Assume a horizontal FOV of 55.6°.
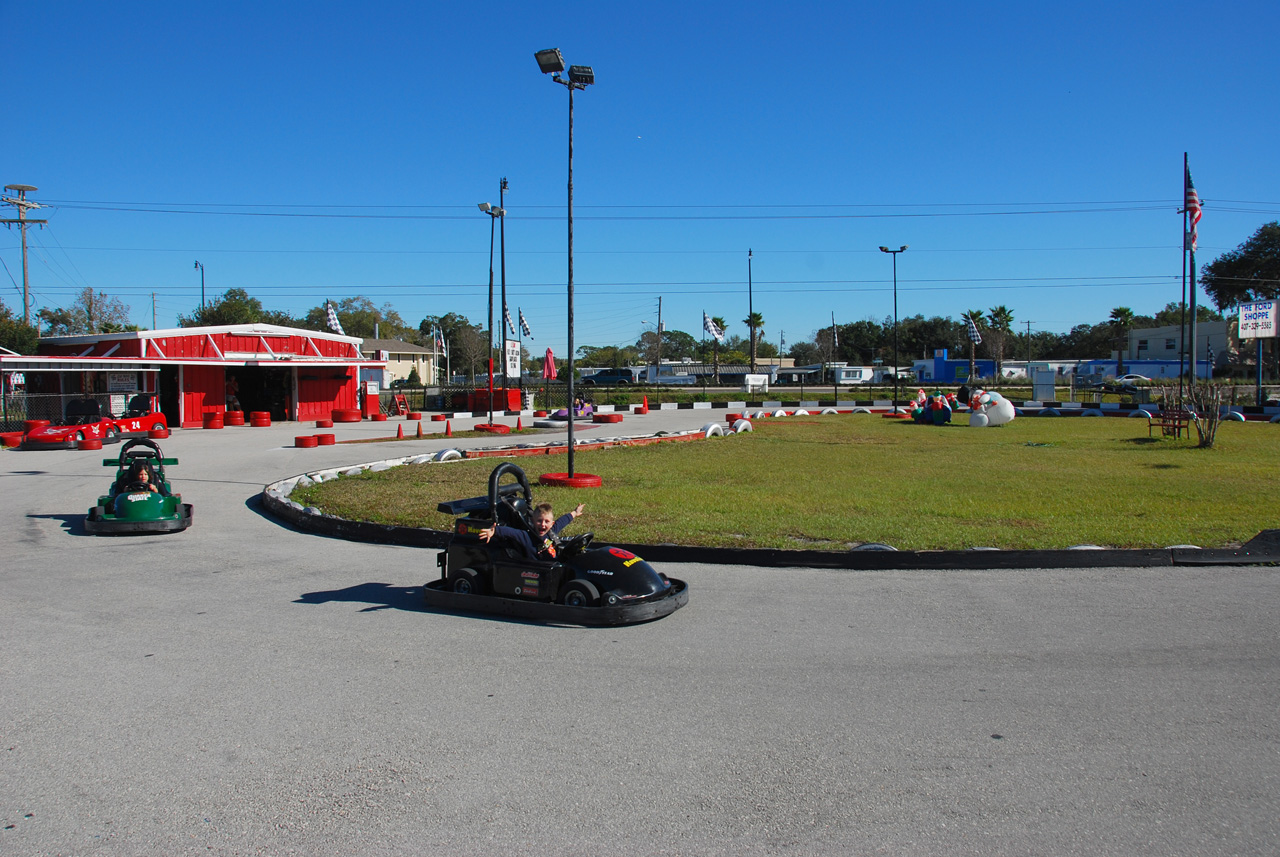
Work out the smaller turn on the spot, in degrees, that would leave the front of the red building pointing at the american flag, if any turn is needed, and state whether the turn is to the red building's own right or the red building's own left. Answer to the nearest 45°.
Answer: approximately 45° to the red building's own left

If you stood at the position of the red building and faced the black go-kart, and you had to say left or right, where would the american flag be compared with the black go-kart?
left

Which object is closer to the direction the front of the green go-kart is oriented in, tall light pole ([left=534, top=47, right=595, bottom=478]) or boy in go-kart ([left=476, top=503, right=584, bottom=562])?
the boy in go-kart

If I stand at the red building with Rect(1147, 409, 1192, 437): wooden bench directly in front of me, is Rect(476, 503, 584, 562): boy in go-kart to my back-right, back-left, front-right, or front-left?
front-right

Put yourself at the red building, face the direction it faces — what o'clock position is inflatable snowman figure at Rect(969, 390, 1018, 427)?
The inflatable snowman figure is roughly at 10 o'clock from the red building.

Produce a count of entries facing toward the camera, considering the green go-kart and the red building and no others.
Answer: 2

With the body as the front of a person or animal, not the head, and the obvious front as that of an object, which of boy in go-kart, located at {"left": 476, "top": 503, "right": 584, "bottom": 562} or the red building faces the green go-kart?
the red building

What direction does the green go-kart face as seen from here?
toward the camera

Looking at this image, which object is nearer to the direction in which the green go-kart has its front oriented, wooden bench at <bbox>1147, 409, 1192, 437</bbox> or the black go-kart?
the black go-kart

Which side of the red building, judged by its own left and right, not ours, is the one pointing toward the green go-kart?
front

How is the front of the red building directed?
toward the camera

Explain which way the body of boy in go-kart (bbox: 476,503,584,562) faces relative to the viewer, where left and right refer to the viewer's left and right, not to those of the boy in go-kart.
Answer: facing the viewer and to the right of the viewer
